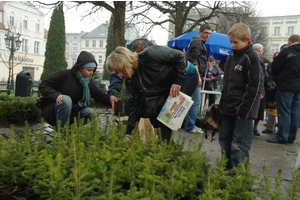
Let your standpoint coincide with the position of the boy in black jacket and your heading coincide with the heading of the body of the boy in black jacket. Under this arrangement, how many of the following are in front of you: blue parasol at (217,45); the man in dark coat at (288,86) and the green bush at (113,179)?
1

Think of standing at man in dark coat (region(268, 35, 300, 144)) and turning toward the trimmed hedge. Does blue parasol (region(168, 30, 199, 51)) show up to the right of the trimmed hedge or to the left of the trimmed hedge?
right

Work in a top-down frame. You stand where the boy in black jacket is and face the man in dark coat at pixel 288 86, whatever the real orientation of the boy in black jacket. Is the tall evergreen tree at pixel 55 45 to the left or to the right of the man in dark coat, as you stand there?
left

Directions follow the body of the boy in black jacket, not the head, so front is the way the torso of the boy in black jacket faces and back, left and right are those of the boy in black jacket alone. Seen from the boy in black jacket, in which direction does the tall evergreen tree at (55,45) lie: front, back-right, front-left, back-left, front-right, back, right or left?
right

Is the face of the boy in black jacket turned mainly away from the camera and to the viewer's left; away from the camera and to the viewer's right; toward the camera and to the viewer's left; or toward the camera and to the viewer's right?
toward the camera and to the viewer's left

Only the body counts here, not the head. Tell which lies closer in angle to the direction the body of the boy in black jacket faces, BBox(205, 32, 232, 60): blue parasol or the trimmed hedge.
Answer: the trimmed hedge

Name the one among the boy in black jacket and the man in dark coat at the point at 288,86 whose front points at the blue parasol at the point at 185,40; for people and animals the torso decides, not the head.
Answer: the man in dark coat

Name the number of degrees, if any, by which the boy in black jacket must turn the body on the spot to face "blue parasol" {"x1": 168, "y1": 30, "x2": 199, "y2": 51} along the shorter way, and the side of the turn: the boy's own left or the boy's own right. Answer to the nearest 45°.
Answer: approximately 135° to the boy's own right

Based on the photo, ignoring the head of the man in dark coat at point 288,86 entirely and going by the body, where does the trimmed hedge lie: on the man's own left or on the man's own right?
on the man's own left

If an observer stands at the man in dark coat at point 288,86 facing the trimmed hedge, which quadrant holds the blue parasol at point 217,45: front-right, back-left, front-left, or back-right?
front-right

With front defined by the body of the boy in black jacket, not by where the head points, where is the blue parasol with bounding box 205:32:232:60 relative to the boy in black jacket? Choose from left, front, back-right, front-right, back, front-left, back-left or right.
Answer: back-right

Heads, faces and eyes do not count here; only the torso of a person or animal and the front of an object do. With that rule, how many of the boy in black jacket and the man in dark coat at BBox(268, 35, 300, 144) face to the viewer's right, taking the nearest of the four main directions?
0

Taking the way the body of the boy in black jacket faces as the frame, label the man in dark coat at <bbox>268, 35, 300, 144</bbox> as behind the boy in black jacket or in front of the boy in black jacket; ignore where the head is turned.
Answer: behind

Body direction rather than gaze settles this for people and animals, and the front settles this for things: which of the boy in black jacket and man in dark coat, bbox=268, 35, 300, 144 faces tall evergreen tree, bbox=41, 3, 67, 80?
the man in dark coat

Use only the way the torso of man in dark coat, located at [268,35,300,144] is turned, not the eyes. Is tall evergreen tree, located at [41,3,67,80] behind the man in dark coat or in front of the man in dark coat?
in front

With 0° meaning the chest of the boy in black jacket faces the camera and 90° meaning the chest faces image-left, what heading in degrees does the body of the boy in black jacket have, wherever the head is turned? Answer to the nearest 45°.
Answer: approximately 45°

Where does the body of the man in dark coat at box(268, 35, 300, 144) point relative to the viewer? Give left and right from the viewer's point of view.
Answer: facing away from the viewer and to the left of the viewer
